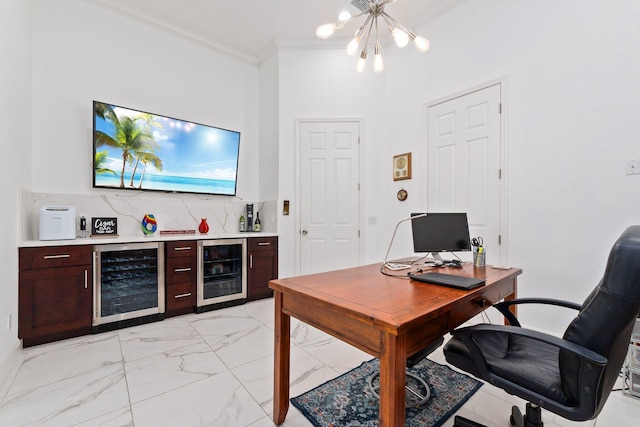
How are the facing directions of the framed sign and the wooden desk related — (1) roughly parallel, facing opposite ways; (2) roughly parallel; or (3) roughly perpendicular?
roughly parallel

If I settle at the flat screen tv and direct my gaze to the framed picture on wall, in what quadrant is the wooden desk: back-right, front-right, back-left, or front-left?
front-right

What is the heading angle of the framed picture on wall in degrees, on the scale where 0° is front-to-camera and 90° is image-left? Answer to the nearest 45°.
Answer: approximately 45°

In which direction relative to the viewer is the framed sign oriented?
toward the camera

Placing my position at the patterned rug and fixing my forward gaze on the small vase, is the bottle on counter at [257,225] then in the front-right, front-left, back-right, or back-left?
front-right

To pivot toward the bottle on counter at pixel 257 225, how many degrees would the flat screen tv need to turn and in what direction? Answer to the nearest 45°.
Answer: approximately 45° to its left

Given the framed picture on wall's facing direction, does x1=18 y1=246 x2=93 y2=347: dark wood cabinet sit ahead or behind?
ahead

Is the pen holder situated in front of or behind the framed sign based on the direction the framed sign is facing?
in front

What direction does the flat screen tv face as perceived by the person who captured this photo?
facing the viewer and to the right of the viewer

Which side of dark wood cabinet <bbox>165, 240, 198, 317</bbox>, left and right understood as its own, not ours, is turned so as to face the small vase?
left

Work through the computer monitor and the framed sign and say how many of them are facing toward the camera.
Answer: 2

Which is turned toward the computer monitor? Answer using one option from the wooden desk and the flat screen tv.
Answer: the flat screen tv

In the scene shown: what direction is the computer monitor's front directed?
toward the camera
